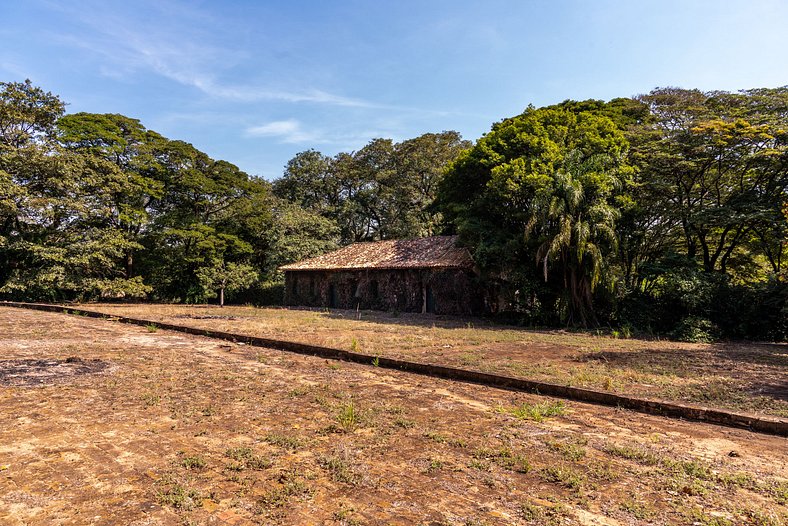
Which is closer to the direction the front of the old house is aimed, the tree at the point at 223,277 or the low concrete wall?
the low concrete wall

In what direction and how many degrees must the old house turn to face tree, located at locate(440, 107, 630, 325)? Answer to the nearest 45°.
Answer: approximately 45° to its left

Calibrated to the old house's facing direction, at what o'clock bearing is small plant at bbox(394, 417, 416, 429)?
The small plant is roughly at 12 o'clock from the old house.

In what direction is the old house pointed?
toward the camera

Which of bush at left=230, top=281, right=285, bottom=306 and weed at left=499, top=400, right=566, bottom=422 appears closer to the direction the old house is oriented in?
the weed

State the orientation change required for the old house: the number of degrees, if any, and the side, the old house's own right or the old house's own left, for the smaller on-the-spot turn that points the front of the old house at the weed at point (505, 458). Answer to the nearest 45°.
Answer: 0° — it already faces it

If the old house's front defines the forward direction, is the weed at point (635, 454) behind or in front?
in front

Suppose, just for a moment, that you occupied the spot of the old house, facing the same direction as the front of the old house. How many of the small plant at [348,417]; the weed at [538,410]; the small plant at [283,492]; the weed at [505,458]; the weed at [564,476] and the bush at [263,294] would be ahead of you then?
5

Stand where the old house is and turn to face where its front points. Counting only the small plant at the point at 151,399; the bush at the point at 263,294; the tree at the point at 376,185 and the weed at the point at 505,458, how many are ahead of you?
2

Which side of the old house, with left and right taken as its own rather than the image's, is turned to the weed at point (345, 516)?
front

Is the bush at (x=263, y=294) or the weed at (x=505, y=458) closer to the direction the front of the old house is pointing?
the weed

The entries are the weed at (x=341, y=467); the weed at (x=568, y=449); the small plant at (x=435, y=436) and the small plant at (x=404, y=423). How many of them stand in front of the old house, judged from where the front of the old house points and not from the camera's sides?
4

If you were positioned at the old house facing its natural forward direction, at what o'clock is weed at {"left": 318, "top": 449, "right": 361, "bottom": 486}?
The weed is roughly at 12 o'clock from the old house.

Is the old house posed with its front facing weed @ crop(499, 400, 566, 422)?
yes

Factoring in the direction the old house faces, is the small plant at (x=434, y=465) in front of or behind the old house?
in front

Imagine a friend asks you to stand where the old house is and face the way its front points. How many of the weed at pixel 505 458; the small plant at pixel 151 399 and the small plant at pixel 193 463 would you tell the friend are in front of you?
3
